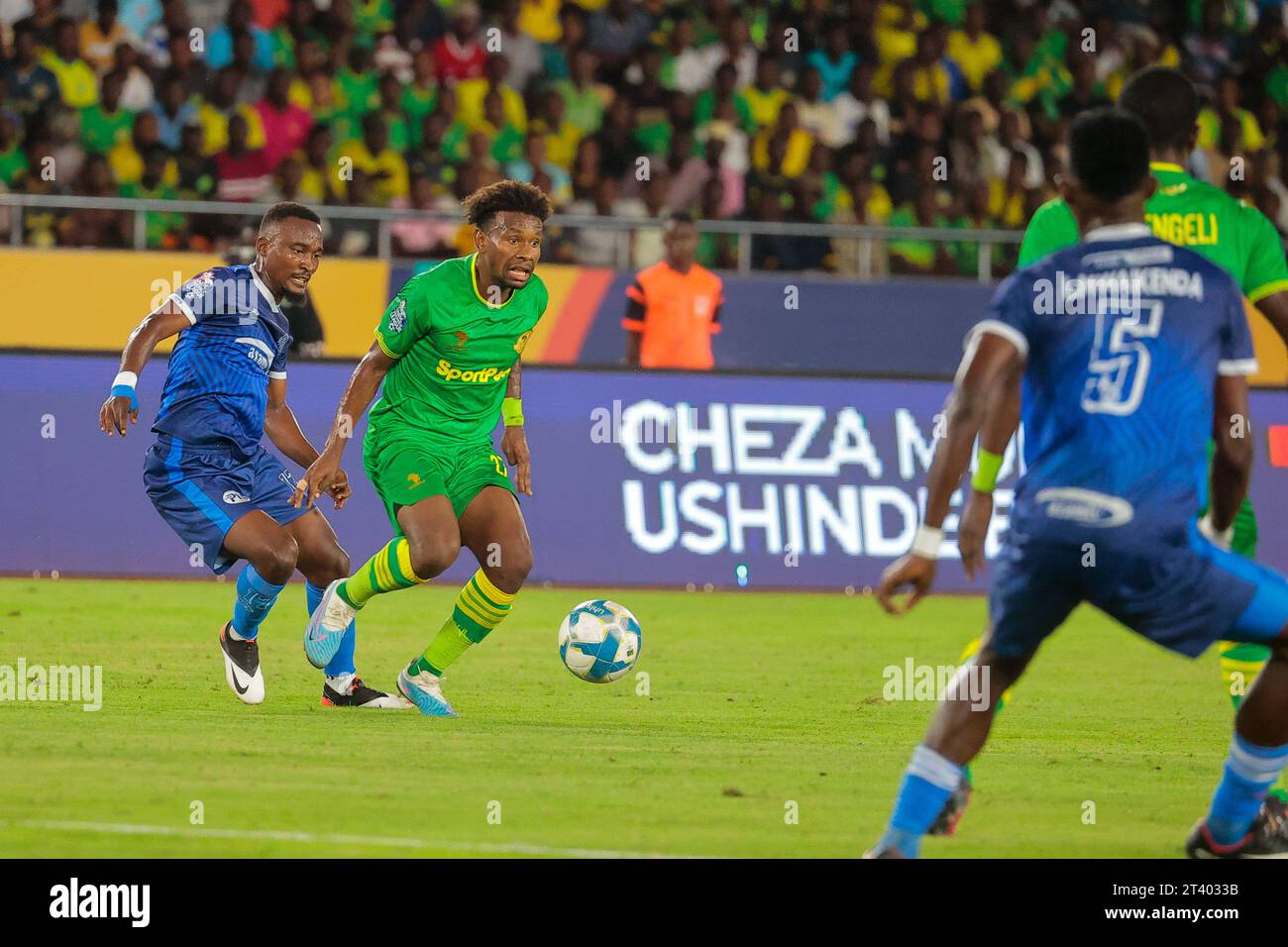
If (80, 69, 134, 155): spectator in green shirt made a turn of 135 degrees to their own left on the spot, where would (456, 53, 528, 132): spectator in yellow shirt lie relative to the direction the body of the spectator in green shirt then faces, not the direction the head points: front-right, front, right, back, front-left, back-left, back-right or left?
front-right

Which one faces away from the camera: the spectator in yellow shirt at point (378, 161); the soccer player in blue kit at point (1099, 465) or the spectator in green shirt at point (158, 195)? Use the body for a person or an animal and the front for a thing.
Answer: the soccer player in blue kit

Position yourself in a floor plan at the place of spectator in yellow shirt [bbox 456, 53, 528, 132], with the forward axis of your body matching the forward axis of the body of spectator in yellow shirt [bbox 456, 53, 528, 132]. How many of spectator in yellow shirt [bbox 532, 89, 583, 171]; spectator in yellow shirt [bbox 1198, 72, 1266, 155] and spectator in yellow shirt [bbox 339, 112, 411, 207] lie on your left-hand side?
2

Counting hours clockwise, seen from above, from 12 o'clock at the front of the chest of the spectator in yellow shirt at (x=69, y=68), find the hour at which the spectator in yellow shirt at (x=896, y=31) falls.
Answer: the spectator in yellow shirt at (x=896, y=31) is roughly at 9 o'clock from the spectator in yellow shirt at (x=69, y=68).

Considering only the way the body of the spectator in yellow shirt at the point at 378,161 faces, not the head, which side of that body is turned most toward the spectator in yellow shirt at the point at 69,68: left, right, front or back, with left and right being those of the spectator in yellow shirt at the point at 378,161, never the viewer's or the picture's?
right

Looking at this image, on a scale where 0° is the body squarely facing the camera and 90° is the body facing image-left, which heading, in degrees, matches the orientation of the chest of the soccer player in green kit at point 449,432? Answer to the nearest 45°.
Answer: approximately 315°

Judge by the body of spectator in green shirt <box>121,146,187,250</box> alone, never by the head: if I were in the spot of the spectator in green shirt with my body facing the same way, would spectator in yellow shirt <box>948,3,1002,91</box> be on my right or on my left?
on my left

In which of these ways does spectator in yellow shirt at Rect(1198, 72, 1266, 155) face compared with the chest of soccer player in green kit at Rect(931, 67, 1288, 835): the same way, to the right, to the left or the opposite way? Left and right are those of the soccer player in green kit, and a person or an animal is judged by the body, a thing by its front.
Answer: the opposite way

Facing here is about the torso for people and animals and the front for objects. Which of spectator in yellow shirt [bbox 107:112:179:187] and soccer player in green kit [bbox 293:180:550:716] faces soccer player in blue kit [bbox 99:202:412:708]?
the spectator in yellow shirt

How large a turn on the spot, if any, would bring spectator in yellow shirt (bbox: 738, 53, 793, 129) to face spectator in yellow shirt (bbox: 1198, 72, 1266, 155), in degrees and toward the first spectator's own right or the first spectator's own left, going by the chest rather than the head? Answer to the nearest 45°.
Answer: approximately 90° to the first spectator's own left

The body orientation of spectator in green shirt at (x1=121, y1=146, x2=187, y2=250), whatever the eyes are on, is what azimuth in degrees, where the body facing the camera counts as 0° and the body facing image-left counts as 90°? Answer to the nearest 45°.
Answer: approximately 0°

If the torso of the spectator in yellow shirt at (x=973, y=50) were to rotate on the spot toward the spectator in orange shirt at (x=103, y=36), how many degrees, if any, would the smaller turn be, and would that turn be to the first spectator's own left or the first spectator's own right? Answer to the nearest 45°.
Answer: approximately 45° to the first spectator's own right
